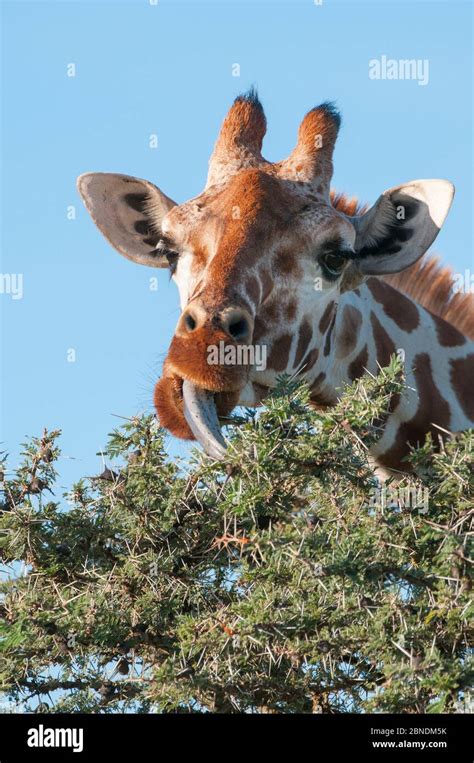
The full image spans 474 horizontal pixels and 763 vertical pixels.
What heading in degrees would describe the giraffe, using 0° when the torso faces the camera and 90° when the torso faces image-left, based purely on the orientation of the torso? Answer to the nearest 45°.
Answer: approximately 45°
